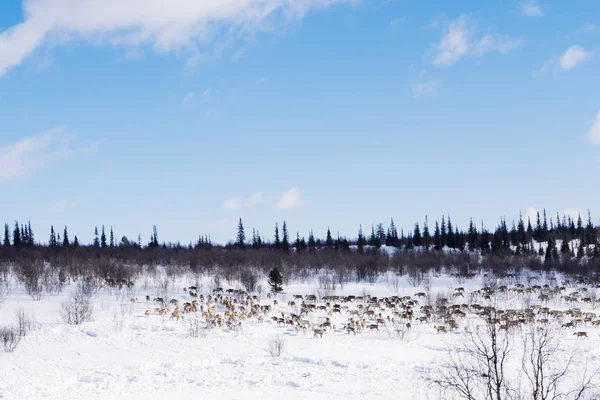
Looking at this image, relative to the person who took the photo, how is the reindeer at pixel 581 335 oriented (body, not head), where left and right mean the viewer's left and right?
facing to the left of the viewer

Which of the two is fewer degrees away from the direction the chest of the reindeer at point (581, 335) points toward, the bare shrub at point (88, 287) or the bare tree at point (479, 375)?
the bare shrub

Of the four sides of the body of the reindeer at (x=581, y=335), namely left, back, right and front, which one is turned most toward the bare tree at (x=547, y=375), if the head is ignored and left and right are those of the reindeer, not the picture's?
left

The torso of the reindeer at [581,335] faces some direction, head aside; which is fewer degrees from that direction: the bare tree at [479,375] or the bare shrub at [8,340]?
the bare shrub

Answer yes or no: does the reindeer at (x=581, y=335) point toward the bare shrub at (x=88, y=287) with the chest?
yes

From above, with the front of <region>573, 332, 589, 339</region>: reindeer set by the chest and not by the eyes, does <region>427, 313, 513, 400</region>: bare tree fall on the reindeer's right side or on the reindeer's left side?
on the reindeer's left side

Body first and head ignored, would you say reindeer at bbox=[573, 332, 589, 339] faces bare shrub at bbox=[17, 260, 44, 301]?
yes

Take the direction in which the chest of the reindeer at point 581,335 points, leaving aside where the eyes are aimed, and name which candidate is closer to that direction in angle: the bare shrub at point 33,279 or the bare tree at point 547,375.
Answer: the bare shrub
